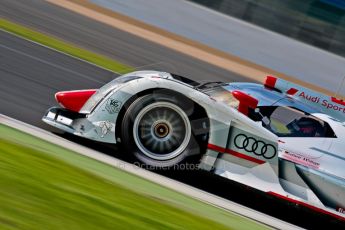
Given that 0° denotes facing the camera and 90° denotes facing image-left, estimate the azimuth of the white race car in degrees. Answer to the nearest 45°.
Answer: approximately 90°
